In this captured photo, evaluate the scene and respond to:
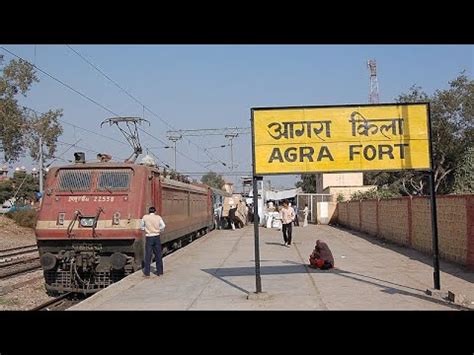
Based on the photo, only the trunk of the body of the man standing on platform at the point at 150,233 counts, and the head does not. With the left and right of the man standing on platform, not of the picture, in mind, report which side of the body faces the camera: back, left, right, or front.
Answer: back

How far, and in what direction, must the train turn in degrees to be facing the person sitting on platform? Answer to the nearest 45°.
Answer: approximately 135° to its left

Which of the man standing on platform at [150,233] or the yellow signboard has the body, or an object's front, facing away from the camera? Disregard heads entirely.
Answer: the man standing on platform

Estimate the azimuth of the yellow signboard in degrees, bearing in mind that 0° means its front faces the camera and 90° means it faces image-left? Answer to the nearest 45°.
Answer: approximately 0°

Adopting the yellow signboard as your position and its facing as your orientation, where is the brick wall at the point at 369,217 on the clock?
The brick wall is roughly at 6 o'clock from the yellow signboard.

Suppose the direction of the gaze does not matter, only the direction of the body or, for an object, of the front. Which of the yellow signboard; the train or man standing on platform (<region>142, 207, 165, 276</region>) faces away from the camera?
the man standing on platform

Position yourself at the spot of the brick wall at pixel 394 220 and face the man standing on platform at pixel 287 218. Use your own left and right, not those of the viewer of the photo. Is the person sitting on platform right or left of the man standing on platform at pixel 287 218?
left

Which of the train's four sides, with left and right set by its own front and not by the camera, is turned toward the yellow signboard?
left

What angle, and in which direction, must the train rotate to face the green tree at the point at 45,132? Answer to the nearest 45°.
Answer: approximately 135° to its right

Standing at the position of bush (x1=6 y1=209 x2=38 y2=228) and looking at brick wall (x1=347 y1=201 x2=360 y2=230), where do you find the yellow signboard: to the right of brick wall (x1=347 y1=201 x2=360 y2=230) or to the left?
right

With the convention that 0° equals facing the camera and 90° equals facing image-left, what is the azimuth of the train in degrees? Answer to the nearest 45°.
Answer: approximately 45°
